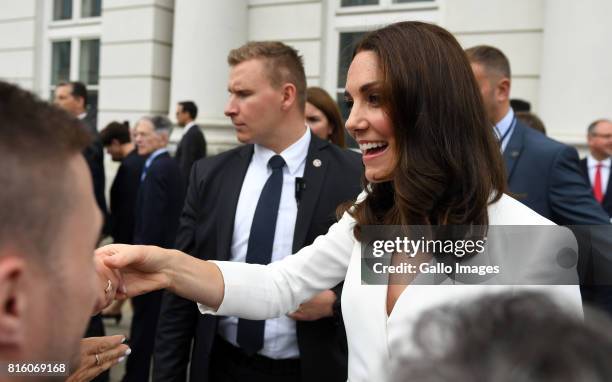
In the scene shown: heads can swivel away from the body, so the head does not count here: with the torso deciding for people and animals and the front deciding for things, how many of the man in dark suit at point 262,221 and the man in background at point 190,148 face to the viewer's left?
1

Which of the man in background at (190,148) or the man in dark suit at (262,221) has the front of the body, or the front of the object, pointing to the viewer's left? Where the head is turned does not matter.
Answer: the man in background

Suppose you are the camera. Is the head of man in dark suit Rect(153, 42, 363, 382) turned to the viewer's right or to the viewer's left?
to the viewer's left

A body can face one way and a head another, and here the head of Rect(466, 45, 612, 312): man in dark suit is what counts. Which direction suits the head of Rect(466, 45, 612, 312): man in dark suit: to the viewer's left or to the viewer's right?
to the viewer's left

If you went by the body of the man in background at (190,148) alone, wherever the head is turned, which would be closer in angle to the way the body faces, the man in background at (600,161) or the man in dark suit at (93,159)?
the man in dark suit

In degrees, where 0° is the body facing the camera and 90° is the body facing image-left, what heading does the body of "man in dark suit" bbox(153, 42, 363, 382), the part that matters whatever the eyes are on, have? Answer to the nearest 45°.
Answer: approximately 0°

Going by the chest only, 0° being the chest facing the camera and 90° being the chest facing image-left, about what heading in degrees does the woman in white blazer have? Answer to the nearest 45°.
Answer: approximately 45°

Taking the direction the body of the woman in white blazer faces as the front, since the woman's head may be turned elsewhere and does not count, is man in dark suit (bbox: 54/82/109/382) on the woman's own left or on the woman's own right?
on the woman's own right

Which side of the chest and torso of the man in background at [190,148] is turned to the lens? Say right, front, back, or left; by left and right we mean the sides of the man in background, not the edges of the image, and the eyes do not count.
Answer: left

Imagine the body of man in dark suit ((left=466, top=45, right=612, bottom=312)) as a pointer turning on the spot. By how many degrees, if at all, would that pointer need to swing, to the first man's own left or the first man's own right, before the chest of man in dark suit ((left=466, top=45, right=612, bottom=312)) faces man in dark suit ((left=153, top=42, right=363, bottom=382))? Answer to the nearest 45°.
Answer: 0° — they already face them

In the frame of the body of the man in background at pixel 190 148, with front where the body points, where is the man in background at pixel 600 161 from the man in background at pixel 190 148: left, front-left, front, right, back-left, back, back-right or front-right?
back-left
